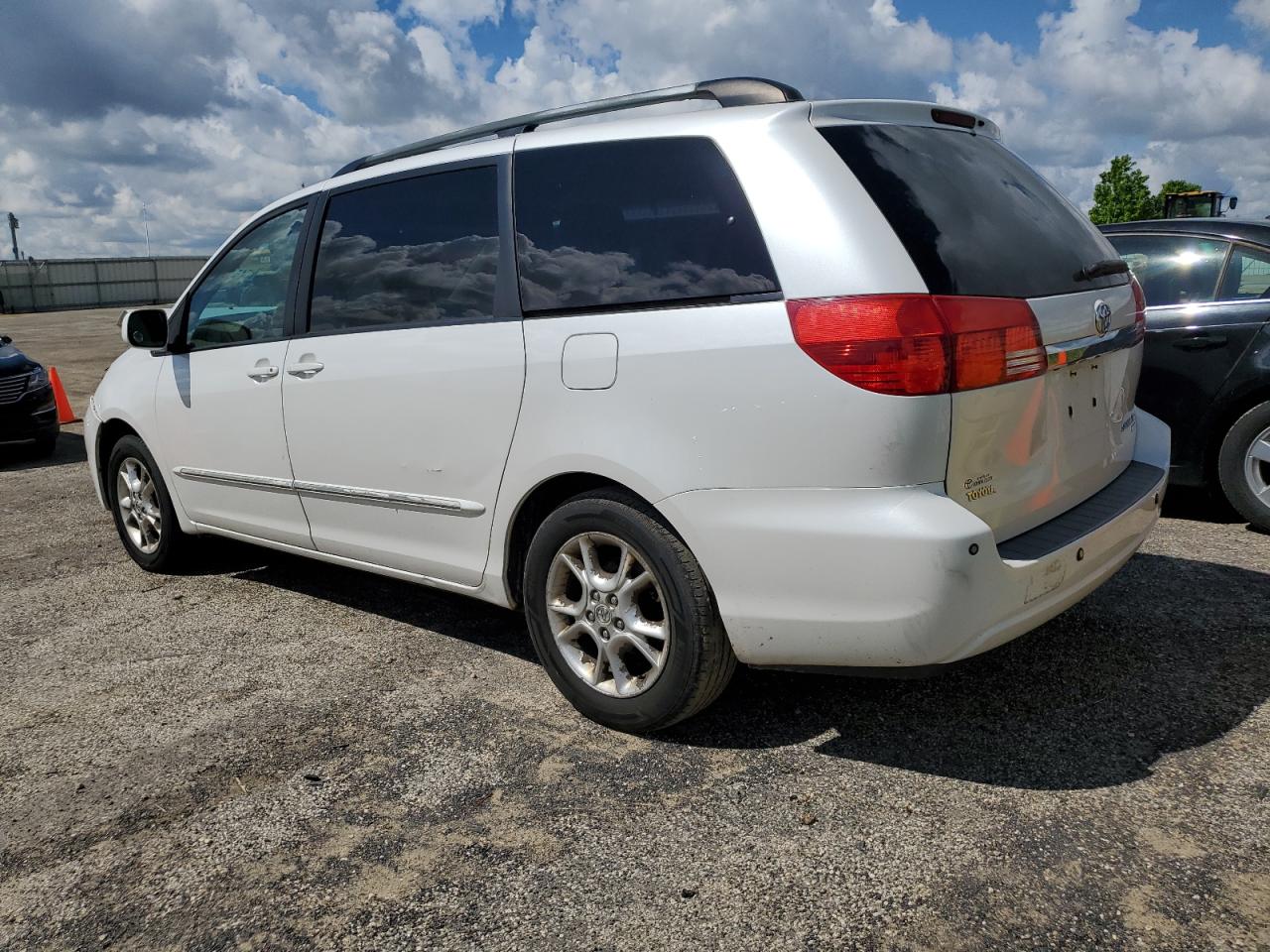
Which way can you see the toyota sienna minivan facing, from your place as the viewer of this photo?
facing away from the viewer and to the left of the viewer

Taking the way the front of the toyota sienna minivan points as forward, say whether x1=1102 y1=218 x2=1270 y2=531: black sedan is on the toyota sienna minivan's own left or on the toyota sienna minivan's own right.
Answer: on the toyota sienna minivan's own right

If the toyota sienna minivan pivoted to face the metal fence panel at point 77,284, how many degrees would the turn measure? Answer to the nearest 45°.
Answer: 0° — it already faces it

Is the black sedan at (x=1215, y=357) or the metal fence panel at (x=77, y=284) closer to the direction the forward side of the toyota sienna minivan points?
the metal fence panel
